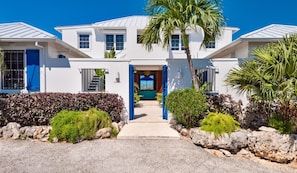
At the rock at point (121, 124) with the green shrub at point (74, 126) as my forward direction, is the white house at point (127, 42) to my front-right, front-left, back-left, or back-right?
back-right

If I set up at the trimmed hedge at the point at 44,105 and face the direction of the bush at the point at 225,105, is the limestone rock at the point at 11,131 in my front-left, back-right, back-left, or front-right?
back-right

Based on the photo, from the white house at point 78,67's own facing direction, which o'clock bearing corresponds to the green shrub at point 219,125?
The green shrub is roughly at 10 o'clock from the white house.

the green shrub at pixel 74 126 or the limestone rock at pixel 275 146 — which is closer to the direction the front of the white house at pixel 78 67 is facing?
the green shrub

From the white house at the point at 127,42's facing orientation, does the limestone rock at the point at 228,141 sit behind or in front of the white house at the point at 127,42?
in front

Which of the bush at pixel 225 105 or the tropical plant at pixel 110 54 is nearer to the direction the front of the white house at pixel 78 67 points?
the bush

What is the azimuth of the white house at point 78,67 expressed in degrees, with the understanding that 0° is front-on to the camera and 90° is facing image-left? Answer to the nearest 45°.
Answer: approximately 0°
